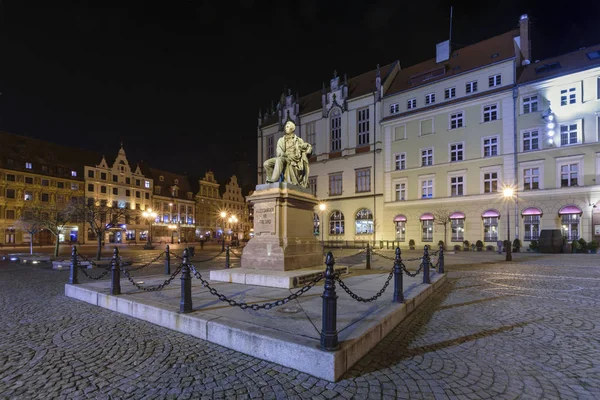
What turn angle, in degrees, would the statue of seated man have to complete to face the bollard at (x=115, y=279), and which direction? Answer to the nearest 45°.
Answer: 0° — it already faces it

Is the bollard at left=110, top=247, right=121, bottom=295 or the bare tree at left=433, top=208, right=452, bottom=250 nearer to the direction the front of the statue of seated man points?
the bollard

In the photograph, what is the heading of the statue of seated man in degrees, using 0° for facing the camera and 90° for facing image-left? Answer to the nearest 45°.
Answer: approximately 45°

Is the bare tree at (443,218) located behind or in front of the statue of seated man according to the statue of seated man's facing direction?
behind

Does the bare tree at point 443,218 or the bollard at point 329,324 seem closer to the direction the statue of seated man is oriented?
the bollard

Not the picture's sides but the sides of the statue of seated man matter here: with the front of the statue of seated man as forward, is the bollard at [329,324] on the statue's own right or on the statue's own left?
on the statue's own left
